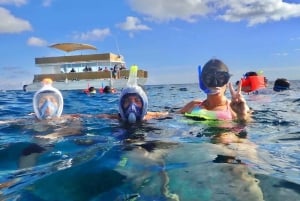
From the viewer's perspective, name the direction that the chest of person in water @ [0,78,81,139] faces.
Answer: toward the camera

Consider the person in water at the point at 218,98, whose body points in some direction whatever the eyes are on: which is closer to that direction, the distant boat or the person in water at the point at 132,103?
the person in water

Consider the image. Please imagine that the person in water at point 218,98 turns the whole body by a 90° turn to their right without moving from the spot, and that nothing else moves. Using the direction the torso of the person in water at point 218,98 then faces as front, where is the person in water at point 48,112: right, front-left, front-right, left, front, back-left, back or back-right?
front

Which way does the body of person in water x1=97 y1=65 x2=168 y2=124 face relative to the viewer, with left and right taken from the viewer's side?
facing the viewer

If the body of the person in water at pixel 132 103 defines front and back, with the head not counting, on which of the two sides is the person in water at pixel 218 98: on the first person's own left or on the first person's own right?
on the first person's own left

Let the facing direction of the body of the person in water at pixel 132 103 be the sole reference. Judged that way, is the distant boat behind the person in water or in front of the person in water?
behind

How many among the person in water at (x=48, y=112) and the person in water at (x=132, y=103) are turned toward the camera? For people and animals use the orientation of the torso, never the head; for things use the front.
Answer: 2

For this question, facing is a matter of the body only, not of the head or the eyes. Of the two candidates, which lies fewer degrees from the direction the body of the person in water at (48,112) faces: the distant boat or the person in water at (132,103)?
the person in water

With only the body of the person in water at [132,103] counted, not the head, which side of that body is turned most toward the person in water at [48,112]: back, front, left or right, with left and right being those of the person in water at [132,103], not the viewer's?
right
